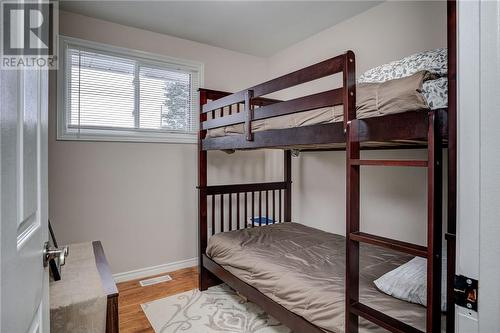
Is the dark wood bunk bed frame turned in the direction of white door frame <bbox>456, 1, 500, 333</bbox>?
no

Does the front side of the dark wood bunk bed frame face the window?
no

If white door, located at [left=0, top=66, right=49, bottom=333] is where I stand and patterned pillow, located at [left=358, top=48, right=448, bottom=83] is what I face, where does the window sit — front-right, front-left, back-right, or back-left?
front-left
